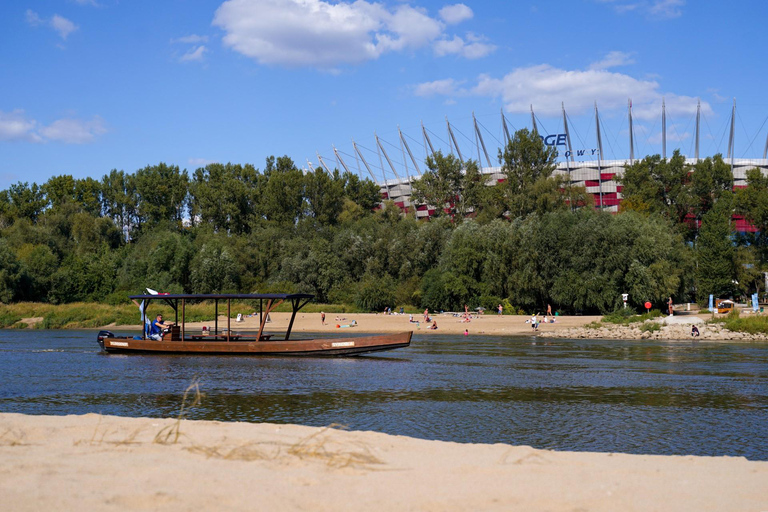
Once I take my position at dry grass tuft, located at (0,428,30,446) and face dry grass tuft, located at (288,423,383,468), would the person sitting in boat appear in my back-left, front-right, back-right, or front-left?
back-left

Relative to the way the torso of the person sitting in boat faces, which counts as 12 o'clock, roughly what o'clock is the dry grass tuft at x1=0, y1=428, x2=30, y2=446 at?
The dry grass tuft is roughly at 3 o'clock from the person sitting in boat.

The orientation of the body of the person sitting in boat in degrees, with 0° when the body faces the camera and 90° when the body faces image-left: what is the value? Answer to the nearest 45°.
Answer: approximately 270°

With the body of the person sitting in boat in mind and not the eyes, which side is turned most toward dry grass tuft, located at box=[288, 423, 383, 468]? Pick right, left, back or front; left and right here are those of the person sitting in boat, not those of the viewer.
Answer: right
